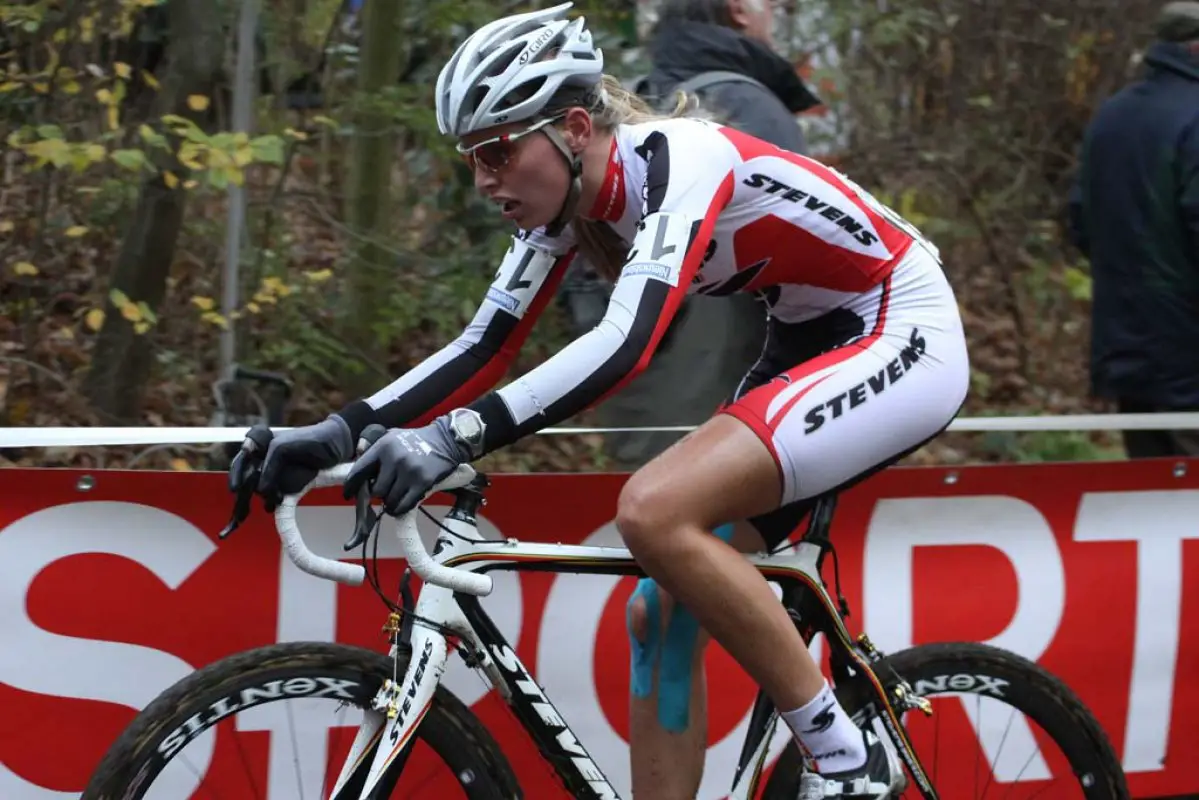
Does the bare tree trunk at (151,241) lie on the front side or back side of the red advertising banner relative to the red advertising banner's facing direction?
on the back side

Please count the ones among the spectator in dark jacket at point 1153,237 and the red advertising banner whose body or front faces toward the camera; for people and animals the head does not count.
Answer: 1

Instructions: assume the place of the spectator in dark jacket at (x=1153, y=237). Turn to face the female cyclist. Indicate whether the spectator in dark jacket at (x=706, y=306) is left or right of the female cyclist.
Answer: right

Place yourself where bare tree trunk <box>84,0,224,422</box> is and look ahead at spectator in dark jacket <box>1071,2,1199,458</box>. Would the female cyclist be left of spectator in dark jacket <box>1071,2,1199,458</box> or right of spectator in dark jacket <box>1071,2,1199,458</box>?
right

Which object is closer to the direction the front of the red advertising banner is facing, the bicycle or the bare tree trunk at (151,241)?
the bicycle

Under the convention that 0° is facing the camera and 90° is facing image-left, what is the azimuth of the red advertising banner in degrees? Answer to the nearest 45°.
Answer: approximately 0°
